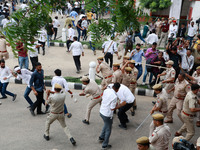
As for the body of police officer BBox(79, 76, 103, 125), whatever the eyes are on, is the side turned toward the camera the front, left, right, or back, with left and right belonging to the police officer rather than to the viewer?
left
